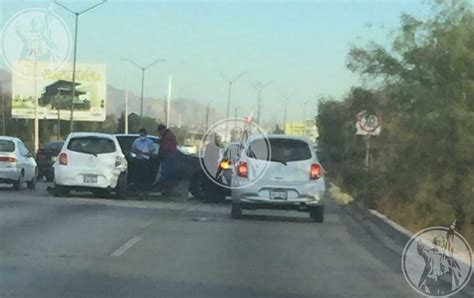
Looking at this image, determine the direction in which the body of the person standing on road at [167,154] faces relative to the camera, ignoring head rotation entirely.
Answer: to the viewer's left

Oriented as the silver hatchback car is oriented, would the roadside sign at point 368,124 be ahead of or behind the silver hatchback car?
ahead

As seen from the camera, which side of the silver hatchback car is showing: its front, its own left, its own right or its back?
back

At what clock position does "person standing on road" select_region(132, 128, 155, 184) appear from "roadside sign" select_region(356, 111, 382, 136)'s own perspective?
The person standing on road is roughly at 2 o'clock from the roadside sign.

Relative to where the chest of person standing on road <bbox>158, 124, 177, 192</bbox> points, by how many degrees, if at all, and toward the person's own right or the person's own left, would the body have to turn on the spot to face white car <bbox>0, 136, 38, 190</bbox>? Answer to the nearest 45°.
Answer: approximately 45° to the person's own right

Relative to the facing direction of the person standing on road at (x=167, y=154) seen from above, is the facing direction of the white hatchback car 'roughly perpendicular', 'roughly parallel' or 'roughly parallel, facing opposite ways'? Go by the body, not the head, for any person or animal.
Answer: roughly perpendicular

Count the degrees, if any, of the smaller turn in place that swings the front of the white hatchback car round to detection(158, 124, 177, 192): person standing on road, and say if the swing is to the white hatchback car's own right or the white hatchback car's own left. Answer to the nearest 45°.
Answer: approximately 90° to the white hatchback car's own right

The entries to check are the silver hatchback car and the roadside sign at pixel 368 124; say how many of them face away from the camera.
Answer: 1

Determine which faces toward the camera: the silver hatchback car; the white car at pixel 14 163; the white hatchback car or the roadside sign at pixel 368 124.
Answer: the roadside sign

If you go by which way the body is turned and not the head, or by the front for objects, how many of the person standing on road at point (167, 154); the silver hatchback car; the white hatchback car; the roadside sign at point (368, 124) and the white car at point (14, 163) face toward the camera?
1

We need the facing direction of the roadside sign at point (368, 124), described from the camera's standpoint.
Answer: facing the viewer

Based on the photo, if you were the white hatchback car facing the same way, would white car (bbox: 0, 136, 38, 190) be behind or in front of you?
in front

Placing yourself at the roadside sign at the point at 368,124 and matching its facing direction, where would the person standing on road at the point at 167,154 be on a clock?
The person standing on road is roughly at 2 o'clock from the roadside sign.
